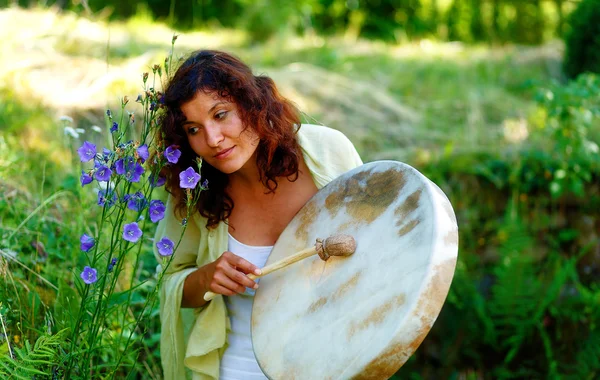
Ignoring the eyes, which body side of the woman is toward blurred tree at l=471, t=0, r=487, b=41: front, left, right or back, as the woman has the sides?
back

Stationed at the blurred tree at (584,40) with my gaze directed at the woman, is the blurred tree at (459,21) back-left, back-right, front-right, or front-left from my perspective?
back-right

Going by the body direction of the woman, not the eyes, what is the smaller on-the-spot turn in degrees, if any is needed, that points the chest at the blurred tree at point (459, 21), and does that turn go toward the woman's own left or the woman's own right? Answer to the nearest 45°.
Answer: approximately 180°

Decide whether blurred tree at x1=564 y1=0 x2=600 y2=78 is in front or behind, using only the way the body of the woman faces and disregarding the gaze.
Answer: behind

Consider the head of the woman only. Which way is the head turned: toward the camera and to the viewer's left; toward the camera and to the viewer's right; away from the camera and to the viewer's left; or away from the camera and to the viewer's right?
toward the camera and to the viewer's left

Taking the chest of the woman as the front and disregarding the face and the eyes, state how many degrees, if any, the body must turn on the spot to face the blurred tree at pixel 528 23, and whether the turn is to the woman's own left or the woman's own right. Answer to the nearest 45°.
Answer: approximately 135° to the woman's own left

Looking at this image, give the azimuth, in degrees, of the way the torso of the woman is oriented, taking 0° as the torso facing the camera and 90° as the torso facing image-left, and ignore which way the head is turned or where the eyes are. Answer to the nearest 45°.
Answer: approximately 0°
